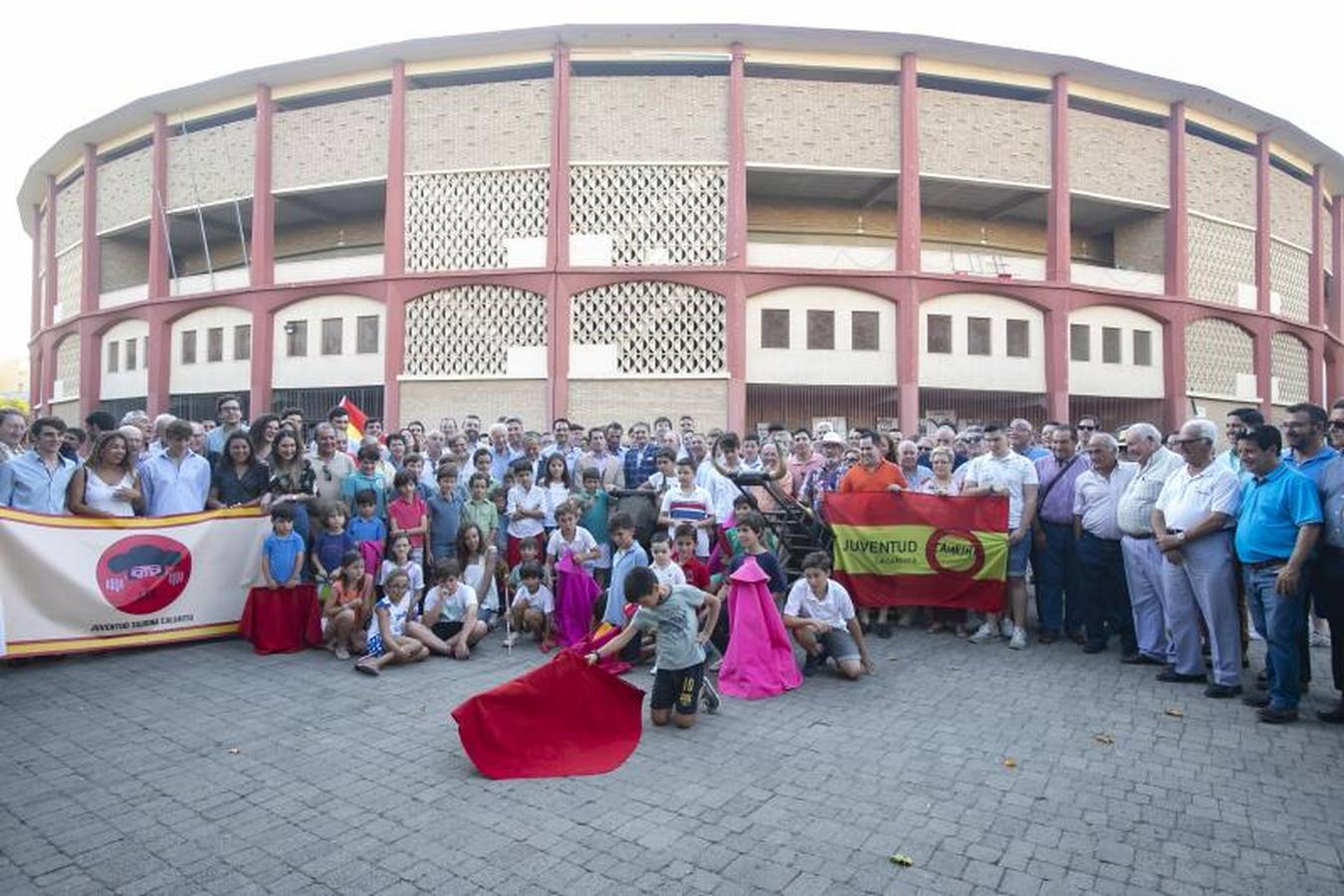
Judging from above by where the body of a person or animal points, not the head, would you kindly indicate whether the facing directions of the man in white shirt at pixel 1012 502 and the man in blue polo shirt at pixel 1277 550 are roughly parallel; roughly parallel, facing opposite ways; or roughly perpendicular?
roughly parallel

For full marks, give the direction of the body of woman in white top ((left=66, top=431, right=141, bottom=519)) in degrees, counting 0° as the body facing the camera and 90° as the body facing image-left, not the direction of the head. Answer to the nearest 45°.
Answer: approximately 315°

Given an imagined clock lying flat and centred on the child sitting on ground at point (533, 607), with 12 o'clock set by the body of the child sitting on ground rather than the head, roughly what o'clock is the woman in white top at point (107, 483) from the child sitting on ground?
The woman in white top is roughly at 3 o'clock from the child sitting on ground.

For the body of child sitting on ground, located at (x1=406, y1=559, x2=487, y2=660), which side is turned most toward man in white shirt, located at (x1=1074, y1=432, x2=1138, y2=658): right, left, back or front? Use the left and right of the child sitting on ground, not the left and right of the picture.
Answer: left

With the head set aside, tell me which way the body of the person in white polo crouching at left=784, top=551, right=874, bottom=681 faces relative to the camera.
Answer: toward the camera

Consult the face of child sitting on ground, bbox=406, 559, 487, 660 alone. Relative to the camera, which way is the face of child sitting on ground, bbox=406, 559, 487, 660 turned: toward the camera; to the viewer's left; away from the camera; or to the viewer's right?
toward the camera

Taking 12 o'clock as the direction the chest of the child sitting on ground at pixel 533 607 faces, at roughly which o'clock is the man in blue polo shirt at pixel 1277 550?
The man in blue polo shirt is roughly at 10 o'clock from the child sitting on ground.

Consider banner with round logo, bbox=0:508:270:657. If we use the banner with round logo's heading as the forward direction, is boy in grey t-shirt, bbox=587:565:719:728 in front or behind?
in front

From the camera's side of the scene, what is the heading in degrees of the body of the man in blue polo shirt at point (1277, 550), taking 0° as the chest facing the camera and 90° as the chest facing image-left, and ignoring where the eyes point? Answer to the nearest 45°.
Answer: approximately 45°

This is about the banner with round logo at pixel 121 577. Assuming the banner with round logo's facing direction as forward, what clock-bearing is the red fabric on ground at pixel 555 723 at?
The red fabric on ground is roughly at 11 o'clock from the banner with round logo.

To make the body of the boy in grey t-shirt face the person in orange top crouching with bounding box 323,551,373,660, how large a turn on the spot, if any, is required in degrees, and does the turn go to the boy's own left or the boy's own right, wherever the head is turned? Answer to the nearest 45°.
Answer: approximately 90° to the boy's own right

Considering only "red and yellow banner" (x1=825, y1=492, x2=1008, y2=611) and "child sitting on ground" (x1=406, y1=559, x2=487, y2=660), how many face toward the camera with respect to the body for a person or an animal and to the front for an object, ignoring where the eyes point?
2

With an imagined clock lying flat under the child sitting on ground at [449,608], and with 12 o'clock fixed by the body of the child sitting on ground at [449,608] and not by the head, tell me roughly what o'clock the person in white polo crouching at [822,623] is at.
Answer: the person in white polo crouching at [822,623] is roughly at 10 o'clock from the child sitting on ground at [449,608].

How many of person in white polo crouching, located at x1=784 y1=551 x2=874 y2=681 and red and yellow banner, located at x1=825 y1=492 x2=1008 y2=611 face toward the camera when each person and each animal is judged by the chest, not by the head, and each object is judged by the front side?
2

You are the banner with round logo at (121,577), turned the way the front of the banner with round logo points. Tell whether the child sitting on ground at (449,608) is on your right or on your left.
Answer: on your left

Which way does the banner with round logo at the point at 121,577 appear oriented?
toward the camera

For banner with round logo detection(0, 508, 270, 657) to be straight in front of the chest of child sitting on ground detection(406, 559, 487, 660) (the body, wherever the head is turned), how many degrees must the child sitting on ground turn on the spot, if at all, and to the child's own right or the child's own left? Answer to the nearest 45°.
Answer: approximately 90° to the child's own right

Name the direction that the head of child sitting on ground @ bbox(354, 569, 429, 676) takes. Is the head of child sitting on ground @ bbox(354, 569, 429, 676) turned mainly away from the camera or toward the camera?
toward the camera
